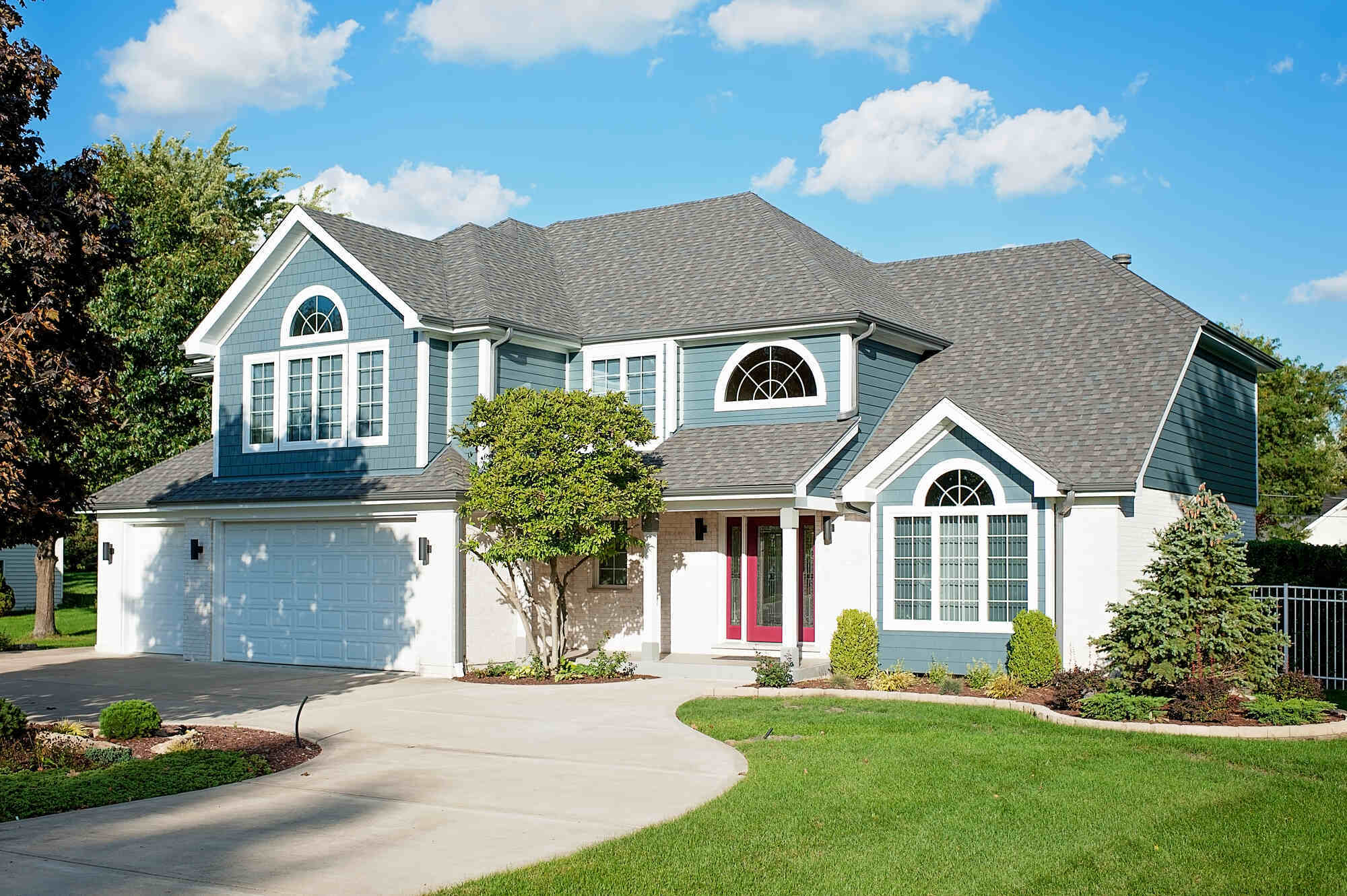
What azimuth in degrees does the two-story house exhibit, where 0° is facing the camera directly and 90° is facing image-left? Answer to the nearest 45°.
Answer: approximately 45°

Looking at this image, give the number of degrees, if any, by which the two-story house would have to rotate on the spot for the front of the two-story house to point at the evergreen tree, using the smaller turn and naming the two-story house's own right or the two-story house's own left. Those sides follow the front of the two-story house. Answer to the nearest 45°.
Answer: approximately 90° to the two-story house's own left

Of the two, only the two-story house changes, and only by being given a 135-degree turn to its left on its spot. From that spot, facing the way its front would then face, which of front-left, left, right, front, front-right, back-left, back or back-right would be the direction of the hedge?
front

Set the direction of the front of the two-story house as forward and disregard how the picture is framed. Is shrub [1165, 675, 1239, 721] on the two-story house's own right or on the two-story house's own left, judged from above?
on the two-story house's own left

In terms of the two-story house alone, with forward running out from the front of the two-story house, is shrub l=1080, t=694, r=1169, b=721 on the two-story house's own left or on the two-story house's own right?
on the two-story house's own left

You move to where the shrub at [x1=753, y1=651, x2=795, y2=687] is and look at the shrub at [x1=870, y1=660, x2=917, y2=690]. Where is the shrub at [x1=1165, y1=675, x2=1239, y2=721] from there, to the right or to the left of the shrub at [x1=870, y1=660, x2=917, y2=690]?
right

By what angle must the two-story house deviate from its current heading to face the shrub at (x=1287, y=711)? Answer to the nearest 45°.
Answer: approximately 90° to its left
